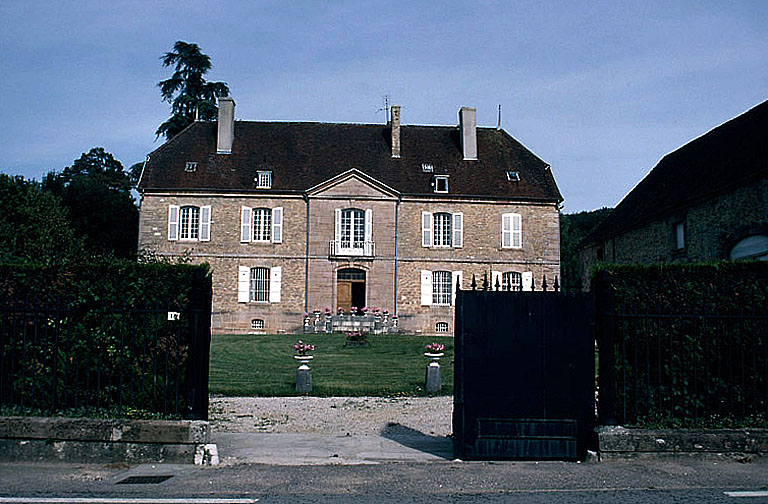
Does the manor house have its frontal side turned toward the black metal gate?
yes

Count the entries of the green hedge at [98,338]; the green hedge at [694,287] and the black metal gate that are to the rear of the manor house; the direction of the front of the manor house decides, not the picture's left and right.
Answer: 0

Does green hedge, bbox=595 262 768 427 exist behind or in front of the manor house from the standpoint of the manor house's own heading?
in front

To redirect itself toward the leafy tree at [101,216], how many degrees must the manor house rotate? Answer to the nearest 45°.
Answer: approximately 135° to its right

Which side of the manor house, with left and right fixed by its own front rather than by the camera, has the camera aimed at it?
front

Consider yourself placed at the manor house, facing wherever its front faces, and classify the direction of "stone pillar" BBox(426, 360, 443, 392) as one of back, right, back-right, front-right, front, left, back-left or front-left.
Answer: front

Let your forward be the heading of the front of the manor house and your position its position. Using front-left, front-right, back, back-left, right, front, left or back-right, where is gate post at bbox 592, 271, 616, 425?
front

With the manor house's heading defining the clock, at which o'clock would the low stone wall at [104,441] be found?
The low stone wall is roughly at 12 o'clock from the manor house.

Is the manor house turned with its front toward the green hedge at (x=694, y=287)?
yes

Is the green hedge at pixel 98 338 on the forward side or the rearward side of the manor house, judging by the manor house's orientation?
on the forward side

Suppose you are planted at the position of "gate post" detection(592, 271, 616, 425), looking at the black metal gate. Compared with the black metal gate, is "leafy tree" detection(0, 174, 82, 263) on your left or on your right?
right

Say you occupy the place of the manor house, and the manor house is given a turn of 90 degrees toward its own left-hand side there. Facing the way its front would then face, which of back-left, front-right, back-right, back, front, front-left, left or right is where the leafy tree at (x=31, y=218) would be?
back
